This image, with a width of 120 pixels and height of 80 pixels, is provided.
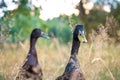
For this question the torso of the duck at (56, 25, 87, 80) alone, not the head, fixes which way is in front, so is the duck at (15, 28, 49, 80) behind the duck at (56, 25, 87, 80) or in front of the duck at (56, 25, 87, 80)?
behind
